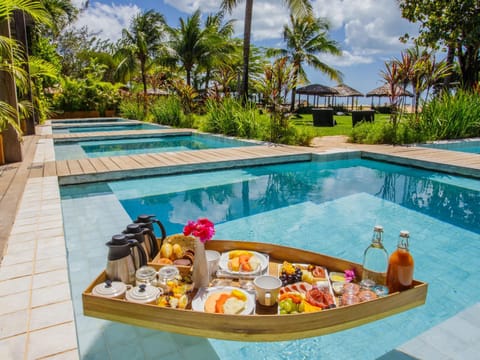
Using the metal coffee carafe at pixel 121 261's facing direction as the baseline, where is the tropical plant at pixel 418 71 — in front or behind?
behind

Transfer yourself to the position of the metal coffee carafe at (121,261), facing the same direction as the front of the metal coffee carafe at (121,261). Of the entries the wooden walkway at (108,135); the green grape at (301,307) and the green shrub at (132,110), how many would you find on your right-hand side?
2

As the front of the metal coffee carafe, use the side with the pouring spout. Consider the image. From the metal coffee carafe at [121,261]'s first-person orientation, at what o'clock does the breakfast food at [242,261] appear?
The breakfast food is roughly at 6 o'clock from the metal coffee carafe.

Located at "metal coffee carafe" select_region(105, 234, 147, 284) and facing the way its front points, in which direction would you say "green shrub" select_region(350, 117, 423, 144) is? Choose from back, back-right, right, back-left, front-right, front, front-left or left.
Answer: back-right

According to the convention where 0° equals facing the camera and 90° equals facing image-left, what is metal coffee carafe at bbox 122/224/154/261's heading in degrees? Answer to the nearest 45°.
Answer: approximately 90°

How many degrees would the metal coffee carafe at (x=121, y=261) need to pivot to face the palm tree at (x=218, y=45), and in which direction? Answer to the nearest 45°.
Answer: approximately 90° to its right

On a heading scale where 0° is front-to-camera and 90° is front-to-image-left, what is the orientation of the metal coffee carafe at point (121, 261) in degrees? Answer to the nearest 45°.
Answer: approximately 90°

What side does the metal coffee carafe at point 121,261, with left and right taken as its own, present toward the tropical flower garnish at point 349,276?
back

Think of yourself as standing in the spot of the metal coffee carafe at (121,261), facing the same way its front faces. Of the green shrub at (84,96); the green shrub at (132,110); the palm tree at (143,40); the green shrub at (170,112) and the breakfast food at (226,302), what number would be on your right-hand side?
4

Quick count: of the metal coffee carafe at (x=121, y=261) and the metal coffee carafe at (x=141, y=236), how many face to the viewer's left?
2

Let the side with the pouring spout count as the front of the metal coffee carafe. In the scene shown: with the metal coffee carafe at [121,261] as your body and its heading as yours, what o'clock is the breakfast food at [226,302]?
The breakfast food is roughly at 7 o'clock from the metal coffee carafe.

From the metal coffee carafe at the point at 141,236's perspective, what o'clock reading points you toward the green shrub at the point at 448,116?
The green shrub is roughly at 5 o'clock from the metal coffee carafe.
